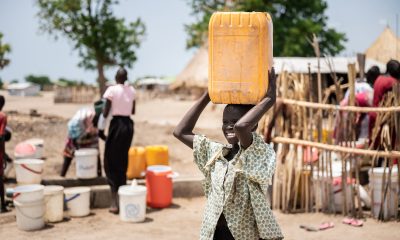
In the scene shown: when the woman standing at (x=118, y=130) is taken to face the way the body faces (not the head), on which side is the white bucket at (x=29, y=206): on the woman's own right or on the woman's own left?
on the woman's own left

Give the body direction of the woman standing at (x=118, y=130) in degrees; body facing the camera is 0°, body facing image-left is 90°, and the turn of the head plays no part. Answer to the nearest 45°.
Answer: approximately 180°

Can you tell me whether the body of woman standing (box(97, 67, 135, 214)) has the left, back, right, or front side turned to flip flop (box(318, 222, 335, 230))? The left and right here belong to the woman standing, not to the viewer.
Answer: right

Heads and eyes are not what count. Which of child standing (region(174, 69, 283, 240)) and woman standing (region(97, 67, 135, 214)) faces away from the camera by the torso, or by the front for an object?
woman standing (region(97, 67, 135, 214))

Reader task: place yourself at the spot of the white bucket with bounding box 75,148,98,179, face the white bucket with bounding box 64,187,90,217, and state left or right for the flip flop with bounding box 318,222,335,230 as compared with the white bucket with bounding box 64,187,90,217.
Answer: left

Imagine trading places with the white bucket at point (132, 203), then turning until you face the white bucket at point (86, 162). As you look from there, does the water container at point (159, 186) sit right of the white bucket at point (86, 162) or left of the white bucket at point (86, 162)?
right

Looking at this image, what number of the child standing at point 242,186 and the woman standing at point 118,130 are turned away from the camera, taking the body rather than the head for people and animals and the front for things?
1

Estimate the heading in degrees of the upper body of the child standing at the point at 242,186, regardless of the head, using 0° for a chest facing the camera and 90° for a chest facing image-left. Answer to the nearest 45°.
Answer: approximately 45°
